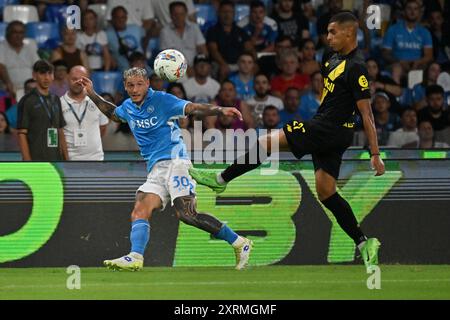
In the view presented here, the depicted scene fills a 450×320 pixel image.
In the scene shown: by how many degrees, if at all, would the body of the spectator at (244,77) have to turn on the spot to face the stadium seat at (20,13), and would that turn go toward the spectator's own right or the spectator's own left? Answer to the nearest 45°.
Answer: approximately 90° to the spectator's own right

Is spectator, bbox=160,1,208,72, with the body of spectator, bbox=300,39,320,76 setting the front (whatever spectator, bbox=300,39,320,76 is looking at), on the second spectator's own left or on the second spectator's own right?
on the second spectator's own right

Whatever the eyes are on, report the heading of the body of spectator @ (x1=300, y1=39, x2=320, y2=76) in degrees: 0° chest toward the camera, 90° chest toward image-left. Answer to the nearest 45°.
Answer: approximately 0°

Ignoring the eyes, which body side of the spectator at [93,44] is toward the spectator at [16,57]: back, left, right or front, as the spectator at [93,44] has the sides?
right

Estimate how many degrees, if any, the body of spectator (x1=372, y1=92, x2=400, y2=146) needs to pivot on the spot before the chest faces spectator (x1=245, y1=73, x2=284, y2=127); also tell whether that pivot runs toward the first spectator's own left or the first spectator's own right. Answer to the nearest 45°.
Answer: approximately 90° to the first spectator's own right

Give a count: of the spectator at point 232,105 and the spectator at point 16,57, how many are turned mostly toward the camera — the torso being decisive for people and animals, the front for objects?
2

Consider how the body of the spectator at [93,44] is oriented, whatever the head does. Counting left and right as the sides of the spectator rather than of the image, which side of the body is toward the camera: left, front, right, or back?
front

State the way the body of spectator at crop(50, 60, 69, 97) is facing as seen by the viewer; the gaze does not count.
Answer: toward the camera

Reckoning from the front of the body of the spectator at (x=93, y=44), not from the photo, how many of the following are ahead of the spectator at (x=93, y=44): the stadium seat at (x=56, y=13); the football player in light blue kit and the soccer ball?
2

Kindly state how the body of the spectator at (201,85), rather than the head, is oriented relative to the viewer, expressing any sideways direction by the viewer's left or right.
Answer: facing the viewer

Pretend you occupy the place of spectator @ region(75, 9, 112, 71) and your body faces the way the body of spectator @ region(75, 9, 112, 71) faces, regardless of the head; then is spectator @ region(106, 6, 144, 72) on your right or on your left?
on your left

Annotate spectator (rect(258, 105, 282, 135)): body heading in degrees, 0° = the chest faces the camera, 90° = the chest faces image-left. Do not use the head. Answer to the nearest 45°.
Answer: approximately 0°
